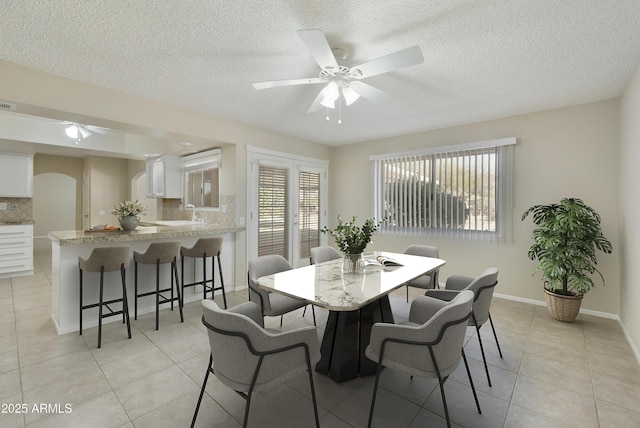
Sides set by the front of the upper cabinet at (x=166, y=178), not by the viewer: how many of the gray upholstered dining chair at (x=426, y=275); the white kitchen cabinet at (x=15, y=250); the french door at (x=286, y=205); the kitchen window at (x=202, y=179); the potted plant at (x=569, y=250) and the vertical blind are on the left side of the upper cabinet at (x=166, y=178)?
5

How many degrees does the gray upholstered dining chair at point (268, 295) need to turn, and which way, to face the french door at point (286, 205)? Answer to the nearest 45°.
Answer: approximately 135° to its left

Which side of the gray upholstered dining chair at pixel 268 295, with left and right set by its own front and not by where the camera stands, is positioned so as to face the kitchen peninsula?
back

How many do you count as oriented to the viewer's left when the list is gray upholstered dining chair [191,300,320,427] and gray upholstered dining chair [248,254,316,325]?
0

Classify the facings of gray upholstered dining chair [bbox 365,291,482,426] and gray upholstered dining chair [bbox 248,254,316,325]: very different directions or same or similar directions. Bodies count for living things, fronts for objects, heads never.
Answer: very different directions

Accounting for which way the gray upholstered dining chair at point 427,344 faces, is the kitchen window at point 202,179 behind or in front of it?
in front

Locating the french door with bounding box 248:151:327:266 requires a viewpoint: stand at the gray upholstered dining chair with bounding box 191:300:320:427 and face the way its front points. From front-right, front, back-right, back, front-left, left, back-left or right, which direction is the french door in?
front-left

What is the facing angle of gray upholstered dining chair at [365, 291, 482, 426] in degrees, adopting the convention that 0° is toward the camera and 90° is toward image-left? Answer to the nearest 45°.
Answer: approximately 135°

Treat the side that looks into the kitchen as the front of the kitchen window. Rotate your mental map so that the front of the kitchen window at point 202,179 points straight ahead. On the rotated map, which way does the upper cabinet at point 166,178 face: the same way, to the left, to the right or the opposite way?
the same way

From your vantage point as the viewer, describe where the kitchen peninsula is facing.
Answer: facing the viewer and to the right of the viewer

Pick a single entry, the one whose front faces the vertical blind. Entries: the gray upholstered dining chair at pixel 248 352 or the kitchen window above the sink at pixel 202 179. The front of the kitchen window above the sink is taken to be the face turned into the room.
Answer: the gray upholstered dining chair

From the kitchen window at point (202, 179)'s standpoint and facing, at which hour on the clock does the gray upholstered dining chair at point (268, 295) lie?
The gray upholstered dining chair is roughly at 10 o'clock from the kitchen window.

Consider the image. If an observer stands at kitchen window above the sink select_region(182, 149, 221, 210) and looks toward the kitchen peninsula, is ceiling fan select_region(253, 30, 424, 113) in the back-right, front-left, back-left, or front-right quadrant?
front-left

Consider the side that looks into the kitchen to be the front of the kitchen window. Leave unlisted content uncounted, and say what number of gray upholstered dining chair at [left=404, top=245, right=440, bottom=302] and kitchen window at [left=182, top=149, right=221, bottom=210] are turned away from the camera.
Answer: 0

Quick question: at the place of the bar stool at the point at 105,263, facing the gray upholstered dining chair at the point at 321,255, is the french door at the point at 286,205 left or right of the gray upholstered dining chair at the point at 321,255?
left

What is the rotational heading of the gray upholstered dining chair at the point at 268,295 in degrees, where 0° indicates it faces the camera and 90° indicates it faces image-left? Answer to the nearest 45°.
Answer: approximately 315°

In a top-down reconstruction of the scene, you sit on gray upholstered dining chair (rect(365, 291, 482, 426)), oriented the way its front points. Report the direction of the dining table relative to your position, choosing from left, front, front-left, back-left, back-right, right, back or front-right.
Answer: front

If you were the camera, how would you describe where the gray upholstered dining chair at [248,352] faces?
facing away from the viewer and to the right of the viewer

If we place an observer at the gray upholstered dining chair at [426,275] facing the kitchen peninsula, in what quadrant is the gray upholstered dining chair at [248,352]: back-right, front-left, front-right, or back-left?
front-left
